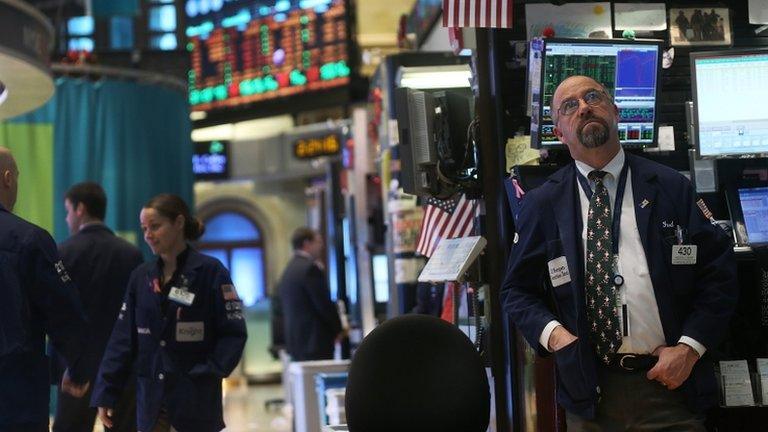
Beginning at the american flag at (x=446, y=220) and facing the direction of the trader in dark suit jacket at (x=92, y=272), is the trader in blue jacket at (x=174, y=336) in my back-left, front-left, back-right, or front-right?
front-left

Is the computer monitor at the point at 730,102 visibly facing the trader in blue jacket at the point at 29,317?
no

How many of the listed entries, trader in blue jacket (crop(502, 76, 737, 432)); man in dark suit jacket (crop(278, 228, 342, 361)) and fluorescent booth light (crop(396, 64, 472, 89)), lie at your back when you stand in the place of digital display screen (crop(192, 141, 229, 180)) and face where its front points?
0

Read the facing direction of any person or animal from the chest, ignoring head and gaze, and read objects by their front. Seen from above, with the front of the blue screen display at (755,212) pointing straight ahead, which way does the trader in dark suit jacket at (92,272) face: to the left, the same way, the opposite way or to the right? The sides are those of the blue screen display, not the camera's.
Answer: to the right

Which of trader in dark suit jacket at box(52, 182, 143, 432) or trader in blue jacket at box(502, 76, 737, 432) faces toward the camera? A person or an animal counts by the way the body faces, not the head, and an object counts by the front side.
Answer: trader in blue jacket at box(502, 76, 737, 432)

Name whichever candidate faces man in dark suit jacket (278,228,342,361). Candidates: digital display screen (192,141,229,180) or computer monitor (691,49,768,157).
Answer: the digital display screen

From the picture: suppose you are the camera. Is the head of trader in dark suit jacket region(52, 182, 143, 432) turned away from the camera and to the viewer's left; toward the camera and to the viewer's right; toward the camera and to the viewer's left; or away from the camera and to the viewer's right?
away from the camera and to the viewer's left

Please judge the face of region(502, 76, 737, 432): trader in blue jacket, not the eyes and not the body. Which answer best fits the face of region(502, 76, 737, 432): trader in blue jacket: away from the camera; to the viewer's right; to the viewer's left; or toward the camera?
toward the camera

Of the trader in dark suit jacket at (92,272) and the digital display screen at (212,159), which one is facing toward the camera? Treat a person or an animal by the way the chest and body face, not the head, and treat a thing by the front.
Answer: the digital display screen

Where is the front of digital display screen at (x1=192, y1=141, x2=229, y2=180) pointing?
toward the camera

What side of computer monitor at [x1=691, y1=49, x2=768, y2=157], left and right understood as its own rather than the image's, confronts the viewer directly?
front

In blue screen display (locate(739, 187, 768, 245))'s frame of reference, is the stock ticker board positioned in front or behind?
behind

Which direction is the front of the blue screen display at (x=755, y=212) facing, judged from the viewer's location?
facing the viewer

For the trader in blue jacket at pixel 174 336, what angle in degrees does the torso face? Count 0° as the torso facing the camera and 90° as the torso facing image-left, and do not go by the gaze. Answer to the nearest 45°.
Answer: approximately 45°

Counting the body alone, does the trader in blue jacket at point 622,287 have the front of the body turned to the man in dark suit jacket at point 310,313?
no

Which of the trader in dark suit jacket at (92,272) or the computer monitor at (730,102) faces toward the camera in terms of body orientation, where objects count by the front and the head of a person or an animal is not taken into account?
the computer monitor

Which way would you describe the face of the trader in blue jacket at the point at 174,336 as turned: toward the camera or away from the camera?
toward the camera

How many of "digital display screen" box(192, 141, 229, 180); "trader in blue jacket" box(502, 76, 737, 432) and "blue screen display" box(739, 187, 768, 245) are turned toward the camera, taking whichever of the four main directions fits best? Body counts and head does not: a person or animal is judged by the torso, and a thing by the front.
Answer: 3

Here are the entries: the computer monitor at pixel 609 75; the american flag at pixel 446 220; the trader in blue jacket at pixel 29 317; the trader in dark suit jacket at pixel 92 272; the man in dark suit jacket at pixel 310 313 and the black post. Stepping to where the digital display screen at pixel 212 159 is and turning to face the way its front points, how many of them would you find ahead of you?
6

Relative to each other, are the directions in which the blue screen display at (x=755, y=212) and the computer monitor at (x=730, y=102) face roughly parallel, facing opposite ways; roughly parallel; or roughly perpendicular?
roughly parallel

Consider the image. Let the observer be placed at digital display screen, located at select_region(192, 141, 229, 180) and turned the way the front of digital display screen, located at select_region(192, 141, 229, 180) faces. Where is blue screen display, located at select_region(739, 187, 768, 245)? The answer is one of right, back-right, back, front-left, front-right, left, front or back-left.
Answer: front
